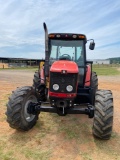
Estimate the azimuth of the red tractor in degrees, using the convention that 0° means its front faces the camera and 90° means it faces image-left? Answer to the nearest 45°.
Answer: approximately 0°
